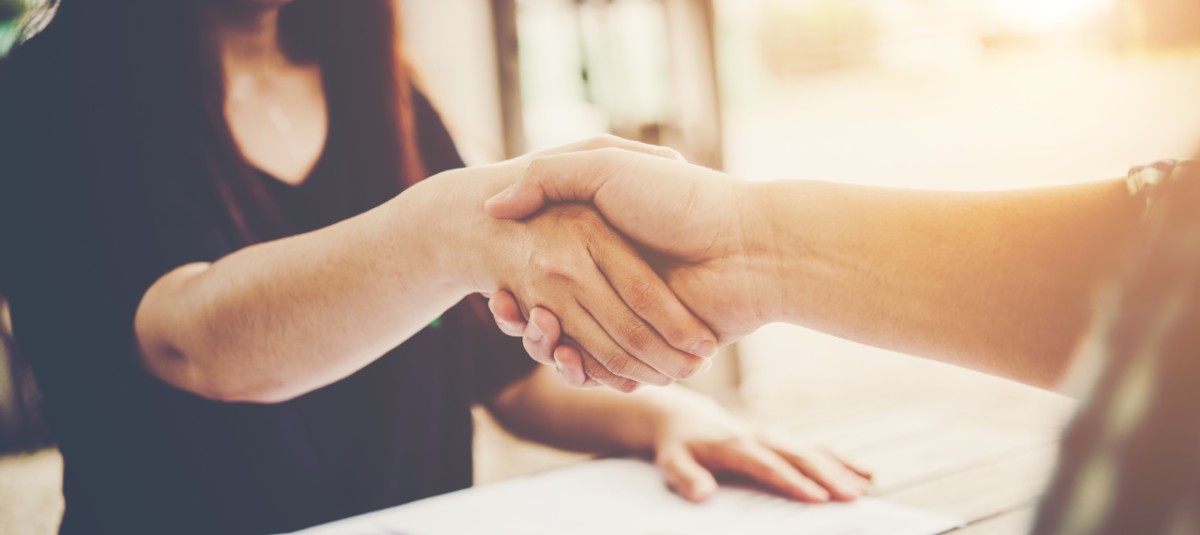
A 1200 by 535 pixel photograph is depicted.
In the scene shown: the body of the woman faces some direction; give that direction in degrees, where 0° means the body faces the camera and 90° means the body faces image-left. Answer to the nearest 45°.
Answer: approximately 315°
